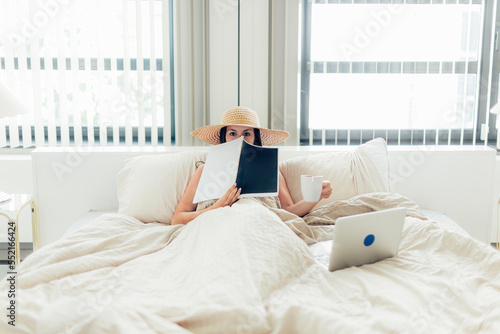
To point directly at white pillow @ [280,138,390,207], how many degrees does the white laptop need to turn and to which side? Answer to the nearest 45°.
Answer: approximately 45° to its right

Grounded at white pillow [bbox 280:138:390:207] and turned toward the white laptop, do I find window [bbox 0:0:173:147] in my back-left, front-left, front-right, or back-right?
back-right

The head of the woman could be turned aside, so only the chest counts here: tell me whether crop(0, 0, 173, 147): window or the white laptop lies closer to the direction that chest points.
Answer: the white laptop

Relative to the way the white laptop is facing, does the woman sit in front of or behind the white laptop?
in front

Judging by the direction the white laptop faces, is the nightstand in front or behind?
in front

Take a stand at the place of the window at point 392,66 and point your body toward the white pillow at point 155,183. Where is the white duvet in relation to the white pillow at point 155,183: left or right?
left

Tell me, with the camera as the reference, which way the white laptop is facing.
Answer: facing away from the viewer and to the left of the viewer

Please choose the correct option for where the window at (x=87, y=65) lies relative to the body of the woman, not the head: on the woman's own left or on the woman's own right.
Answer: on the woman's own right

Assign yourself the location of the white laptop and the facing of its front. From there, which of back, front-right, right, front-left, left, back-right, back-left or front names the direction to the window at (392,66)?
front-right

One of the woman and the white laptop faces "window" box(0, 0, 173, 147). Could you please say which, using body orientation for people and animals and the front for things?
the white laptop

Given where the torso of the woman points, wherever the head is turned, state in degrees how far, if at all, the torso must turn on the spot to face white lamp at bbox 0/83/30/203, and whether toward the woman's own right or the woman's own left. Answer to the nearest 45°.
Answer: approximately 90° to the woman's own right

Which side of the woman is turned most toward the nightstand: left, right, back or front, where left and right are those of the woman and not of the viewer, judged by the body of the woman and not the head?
right

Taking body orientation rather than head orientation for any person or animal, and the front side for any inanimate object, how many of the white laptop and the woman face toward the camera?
1
